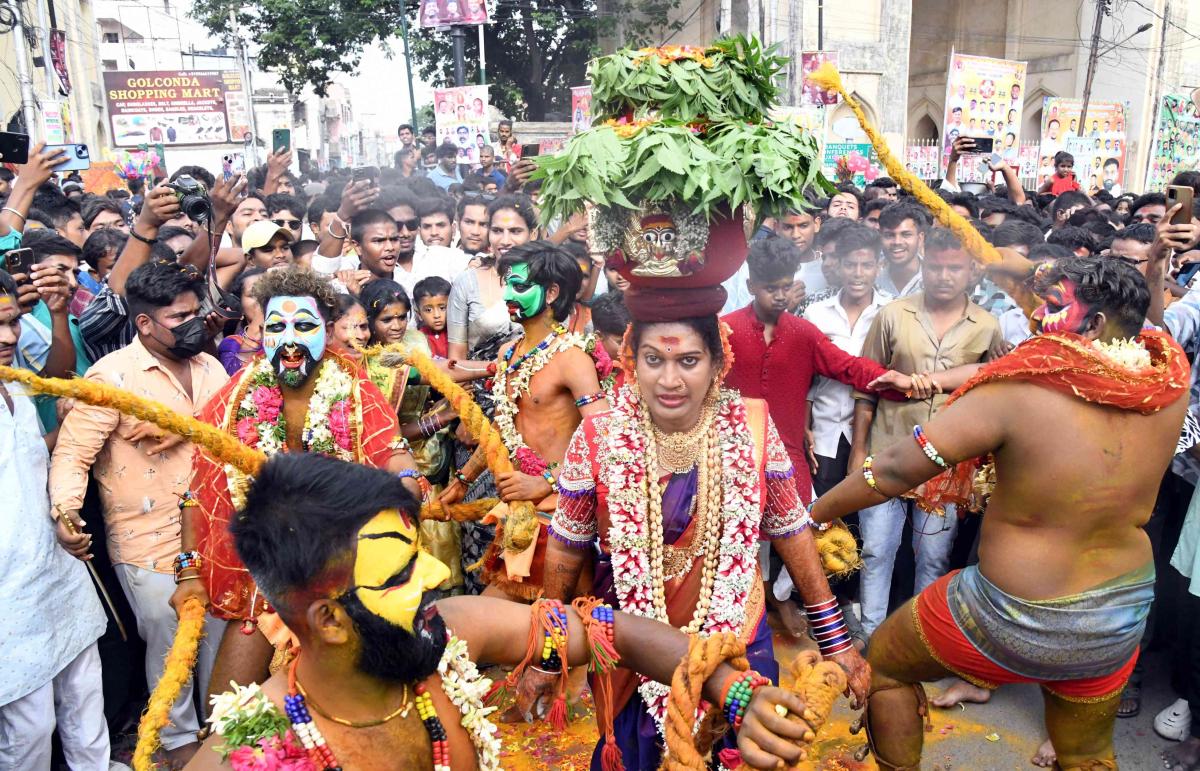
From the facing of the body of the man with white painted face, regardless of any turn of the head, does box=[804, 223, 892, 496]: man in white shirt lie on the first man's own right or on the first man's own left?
on the first man's own left

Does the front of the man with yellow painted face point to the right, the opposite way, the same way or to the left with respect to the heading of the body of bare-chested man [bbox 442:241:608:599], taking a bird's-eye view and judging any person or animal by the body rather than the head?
to the left

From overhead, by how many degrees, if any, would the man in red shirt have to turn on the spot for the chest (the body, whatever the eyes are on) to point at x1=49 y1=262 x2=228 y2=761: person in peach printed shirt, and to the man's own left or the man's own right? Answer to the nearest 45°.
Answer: approximately 45° to the man's own right

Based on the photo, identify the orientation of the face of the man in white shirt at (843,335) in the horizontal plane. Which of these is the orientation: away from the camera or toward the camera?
toward the camera

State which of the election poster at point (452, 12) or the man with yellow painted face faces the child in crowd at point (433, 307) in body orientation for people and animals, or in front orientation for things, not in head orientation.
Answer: the election poster

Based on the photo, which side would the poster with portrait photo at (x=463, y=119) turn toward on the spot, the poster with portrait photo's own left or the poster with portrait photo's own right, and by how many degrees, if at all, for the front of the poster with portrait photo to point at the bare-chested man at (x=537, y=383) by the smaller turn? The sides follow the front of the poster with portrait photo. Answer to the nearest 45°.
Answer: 0° — it already faces them

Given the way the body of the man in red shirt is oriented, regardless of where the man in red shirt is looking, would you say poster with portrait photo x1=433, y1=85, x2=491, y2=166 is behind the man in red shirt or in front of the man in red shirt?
behind

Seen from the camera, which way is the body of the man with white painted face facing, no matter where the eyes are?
toward the camera

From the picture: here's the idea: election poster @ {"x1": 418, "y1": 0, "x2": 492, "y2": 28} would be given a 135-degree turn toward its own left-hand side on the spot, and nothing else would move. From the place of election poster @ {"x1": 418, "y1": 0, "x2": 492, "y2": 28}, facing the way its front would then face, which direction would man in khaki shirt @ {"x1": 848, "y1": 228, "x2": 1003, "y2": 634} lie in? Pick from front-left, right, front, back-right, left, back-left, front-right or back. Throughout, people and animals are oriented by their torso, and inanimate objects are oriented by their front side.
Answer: back-right

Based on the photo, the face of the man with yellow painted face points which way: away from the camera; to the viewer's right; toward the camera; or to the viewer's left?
to the viewer's right

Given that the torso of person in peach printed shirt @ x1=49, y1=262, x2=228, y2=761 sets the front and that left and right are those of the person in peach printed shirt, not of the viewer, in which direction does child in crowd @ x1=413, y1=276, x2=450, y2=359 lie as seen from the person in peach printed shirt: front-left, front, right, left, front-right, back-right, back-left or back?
left

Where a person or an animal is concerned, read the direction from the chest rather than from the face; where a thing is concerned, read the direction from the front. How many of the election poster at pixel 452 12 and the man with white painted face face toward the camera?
2

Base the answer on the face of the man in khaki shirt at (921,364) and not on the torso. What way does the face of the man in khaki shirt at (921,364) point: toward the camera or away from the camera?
toward the camera

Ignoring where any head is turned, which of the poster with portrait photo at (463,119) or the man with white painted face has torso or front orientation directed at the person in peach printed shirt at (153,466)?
the poster with portrait photo

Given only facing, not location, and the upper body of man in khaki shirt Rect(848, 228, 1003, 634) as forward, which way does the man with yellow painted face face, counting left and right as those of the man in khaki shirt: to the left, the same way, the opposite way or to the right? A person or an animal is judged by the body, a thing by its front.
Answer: to the left

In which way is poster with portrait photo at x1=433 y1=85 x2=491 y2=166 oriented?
toward the camera
